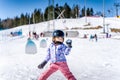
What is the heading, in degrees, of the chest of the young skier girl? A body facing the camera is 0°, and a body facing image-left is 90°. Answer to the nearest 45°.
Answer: approximately 0°
